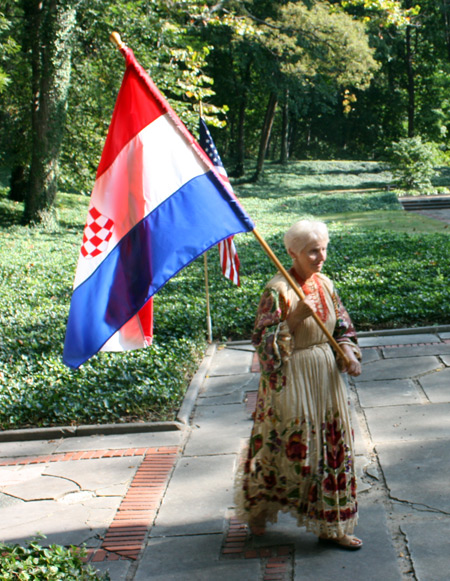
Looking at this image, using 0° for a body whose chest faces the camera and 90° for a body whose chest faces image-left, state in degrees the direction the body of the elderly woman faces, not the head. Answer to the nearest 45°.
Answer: approximately 315°

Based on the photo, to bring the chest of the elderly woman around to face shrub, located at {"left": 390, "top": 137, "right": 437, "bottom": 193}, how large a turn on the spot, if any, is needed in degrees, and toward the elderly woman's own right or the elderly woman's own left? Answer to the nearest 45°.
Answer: approximately 135° to the elderly woman's own left

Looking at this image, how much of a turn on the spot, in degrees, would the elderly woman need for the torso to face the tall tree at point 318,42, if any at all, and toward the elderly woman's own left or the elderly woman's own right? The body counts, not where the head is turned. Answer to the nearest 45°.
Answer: approximately 135° to the elderly woman's own left
